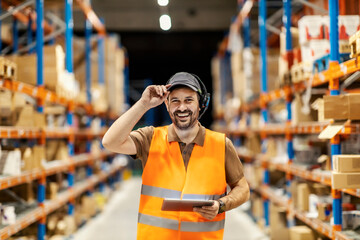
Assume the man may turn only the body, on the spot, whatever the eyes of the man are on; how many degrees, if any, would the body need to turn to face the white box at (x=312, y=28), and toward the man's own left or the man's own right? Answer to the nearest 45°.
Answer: approximately 135° to the man's own left

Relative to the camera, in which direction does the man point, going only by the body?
toward the camera

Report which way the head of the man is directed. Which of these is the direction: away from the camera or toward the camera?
toward the camera

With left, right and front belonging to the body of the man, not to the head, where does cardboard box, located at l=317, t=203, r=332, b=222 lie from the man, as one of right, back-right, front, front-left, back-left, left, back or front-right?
back-left

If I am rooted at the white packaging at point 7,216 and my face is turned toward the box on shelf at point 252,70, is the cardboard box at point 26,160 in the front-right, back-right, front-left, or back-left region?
front-left

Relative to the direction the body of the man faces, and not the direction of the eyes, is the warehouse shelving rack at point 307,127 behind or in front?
behind

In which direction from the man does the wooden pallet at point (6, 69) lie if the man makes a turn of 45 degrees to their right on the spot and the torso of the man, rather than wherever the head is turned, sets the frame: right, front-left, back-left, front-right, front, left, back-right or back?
right

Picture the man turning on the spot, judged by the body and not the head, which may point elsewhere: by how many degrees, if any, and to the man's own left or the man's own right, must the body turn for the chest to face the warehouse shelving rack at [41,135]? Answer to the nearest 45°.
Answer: approximately 135° to the man's own right
